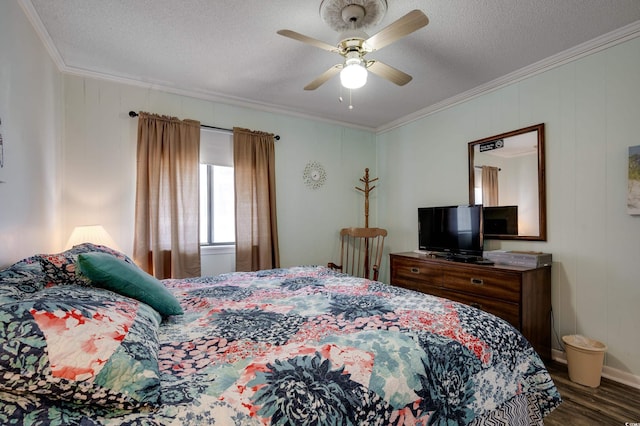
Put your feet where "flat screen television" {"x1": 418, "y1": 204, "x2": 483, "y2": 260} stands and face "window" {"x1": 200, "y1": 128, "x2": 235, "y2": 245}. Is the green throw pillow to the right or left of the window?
left

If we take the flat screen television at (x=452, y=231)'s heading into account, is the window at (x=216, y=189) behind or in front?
in front

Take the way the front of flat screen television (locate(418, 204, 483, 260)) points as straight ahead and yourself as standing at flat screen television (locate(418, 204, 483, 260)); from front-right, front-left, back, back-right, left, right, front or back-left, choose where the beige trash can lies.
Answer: left

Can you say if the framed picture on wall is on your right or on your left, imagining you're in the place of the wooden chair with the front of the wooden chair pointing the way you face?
on your left

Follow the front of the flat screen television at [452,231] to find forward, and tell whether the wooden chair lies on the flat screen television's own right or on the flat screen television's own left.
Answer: on the flat screen television's own right

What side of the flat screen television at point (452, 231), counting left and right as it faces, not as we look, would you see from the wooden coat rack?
right

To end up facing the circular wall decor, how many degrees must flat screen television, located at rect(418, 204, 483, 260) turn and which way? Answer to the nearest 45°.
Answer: approximately 45° to its right

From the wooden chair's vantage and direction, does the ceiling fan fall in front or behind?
in front

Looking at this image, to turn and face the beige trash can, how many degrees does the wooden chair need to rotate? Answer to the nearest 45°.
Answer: approximately 90° to its left

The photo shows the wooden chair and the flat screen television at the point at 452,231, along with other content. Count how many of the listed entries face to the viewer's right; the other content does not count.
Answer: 0

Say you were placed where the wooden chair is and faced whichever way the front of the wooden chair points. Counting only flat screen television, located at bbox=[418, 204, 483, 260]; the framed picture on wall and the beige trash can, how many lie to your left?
3

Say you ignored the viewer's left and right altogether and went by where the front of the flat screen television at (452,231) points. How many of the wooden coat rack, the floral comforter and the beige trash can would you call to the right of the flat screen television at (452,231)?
1

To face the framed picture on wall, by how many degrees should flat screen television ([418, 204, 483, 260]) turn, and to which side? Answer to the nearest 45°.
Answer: approximately 90° to its left

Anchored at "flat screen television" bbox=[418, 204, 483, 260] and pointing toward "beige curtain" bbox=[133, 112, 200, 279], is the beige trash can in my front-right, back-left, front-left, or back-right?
back-left
